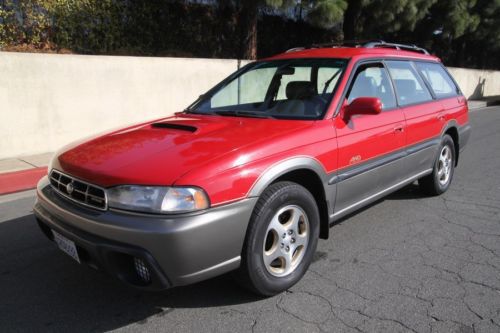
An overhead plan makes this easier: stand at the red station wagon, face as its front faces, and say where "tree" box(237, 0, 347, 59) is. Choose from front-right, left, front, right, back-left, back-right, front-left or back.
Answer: back-right

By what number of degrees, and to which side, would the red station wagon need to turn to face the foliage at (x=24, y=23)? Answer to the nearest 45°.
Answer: approximately 90° to its right

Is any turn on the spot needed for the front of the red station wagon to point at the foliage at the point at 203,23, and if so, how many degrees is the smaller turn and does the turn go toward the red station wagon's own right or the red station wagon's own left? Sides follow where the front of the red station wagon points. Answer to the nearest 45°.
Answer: approximately 135° to the red station wagon's own right

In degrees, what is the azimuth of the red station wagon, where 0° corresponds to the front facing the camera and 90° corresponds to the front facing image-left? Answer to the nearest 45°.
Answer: approximately 45°

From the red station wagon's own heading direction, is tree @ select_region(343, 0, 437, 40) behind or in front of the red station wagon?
behind

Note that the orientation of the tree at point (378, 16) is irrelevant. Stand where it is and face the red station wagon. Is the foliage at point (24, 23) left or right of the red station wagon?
right
